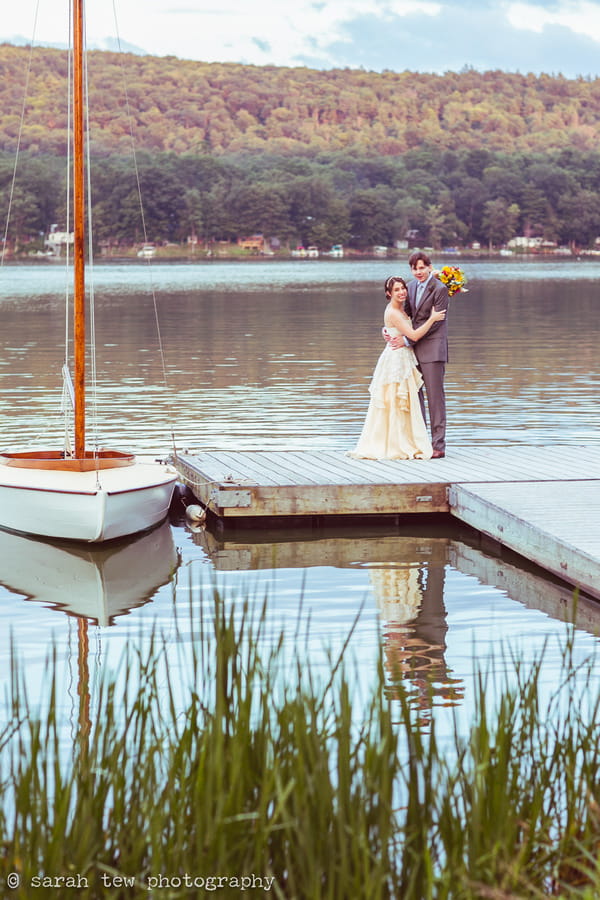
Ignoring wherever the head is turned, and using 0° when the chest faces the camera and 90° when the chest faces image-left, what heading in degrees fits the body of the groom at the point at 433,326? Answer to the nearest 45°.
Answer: approximately 45°

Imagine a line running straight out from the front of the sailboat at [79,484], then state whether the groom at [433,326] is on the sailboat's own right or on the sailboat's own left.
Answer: on the sailboat's own left

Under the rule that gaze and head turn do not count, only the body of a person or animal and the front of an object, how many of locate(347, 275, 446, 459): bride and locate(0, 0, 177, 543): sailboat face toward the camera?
1

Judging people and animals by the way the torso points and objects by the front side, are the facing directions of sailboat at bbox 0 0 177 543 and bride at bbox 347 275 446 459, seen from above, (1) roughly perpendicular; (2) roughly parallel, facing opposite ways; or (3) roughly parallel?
roughly perpendicular

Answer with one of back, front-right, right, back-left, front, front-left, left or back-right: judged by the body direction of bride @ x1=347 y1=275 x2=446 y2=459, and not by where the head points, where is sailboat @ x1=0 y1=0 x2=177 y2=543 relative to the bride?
back-right

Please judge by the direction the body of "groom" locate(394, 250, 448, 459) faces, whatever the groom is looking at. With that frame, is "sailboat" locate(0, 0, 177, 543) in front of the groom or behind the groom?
in front

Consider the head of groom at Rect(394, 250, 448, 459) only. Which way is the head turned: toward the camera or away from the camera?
toward the camera
